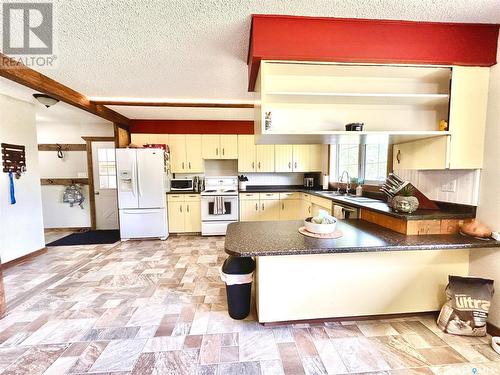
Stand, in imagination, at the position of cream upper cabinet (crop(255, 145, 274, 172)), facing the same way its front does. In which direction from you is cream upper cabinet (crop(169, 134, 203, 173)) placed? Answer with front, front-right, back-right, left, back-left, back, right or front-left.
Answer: right

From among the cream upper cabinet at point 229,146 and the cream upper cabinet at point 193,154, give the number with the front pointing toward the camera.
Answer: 2

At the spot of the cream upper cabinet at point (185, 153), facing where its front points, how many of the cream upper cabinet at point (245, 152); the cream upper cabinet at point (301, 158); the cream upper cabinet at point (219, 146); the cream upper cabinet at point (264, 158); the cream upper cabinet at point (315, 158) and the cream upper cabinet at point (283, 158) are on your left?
6

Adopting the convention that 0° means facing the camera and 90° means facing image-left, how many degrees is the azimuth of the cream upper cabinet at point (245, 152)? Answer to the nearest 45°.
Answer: approximately 0°
